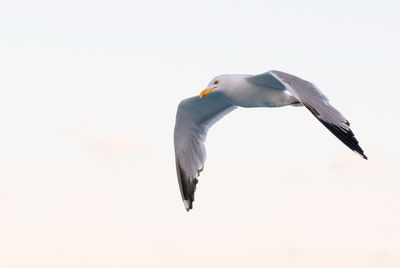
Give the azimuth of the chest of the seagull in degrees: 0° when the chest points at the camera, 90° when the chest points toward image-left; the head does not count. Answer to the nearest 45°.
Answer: approximately 45°
